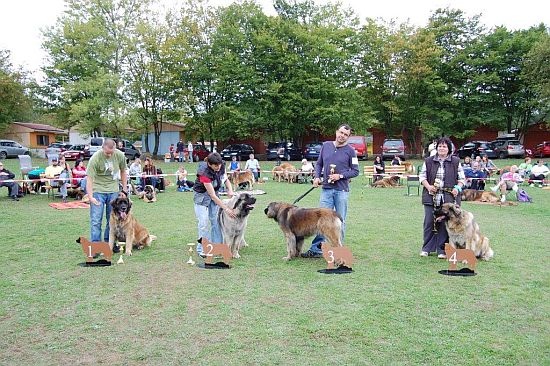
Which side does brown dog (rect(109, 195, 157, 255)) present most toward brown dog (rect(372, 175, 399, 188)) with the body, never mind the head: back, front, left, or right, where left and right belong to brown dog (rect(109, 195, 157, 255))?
back

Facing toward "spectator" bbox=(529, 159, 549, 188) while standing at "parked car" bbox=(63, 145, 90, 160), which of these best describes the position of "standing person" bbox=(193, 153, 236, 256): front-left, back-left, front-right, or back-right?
front-right

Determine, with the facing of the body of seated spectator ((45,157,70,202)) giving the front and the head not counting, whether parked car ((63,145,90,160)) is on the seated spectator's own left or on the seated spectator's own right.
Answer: on the seated spectator's own left

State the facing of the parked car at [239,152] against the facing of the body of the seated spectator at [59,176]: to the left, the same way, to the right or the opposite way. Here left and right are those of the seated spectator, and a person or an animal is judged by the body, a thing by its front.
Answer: to the right

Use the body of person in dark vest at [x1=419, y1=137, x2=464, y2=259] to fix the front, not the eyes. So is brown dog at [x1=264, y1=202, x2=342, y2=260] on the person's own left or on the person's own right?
on the person's own right

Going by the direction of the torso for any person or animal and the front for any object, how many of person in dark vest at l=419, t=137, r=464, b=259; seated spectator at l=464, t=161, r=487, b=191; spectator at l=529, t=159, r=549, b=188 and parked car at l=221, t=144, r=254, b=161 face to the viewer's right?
0

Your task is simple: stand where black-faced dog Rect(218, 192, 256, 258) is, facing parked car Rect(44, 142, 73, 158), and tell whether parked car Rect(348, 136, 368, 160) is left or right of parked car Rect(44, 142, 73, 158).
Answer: right

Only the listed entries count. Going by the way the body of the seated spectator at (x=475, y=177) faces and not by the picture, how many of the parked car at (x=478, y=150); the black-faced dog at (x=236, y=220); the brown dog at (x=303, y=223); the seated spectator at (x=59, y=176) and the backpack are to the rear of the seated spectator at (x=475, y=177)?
1

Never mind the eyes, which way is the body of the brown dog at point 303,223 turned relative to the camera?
to the viewer's left

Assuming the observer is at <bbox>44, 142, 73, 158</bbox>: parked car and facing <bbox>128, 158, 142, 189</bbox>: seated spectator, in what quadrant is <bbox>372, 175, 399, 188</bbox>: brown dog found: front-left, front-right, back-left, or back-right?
front-left

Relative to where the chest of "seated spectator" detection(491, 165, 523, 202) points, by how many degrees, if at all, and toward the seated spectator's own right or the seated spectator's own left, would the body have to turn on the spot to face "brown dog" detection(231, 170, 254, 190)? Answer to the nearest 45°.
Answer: approximately 45° to the seated spectator's own right

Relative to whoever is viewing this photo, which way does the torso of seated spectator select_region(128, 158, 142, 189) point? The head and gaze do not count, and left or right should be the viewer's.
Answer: facing the viewer and to the right of the viewer
